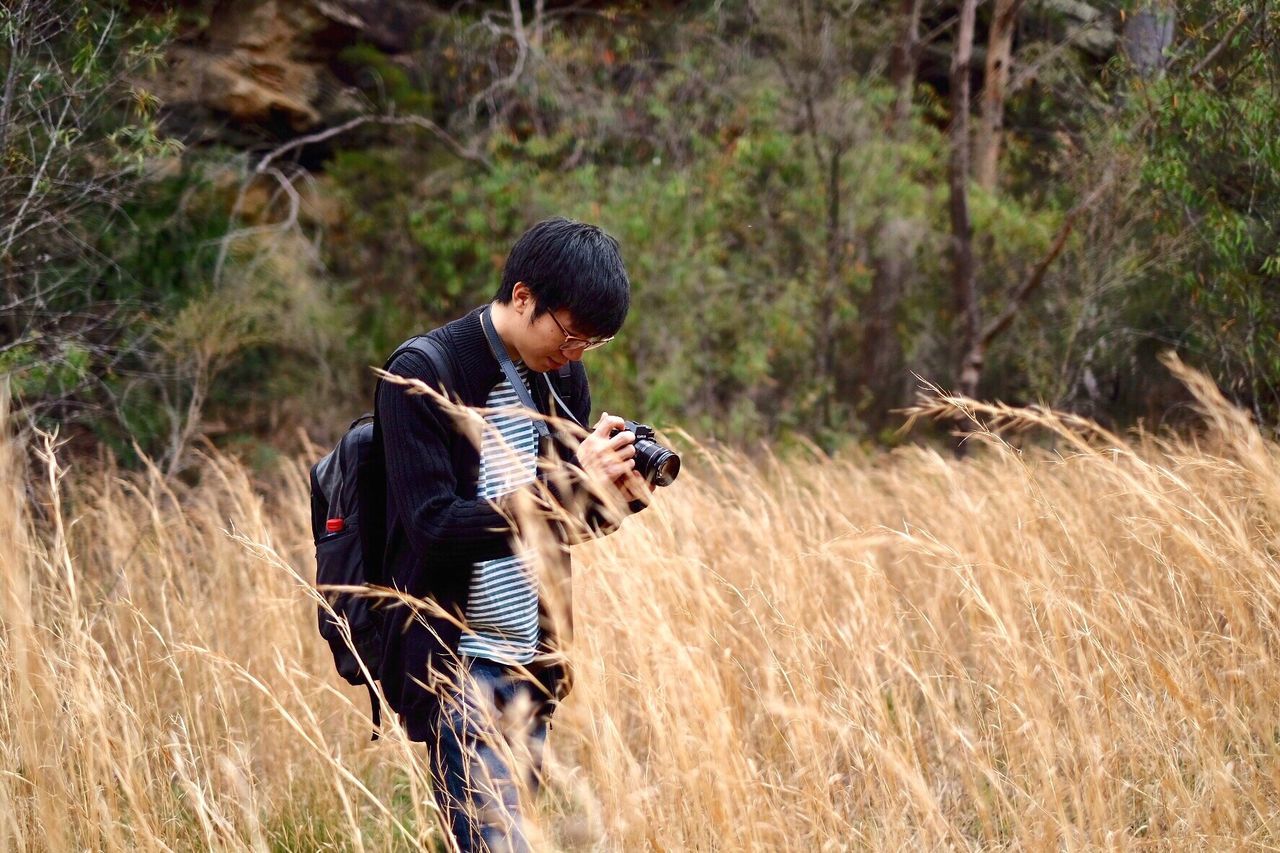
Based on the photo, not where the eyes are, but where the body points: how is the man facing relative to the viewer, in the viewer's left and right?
facing the viewer and to the right of the viewer

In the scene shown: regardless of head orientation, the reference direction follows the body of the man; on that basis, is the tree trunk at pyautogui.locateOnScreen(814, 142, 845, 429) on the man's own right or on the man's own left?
on the man's own left

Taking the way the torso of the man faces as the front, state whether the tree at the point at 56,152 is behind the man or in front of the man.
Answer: behind
